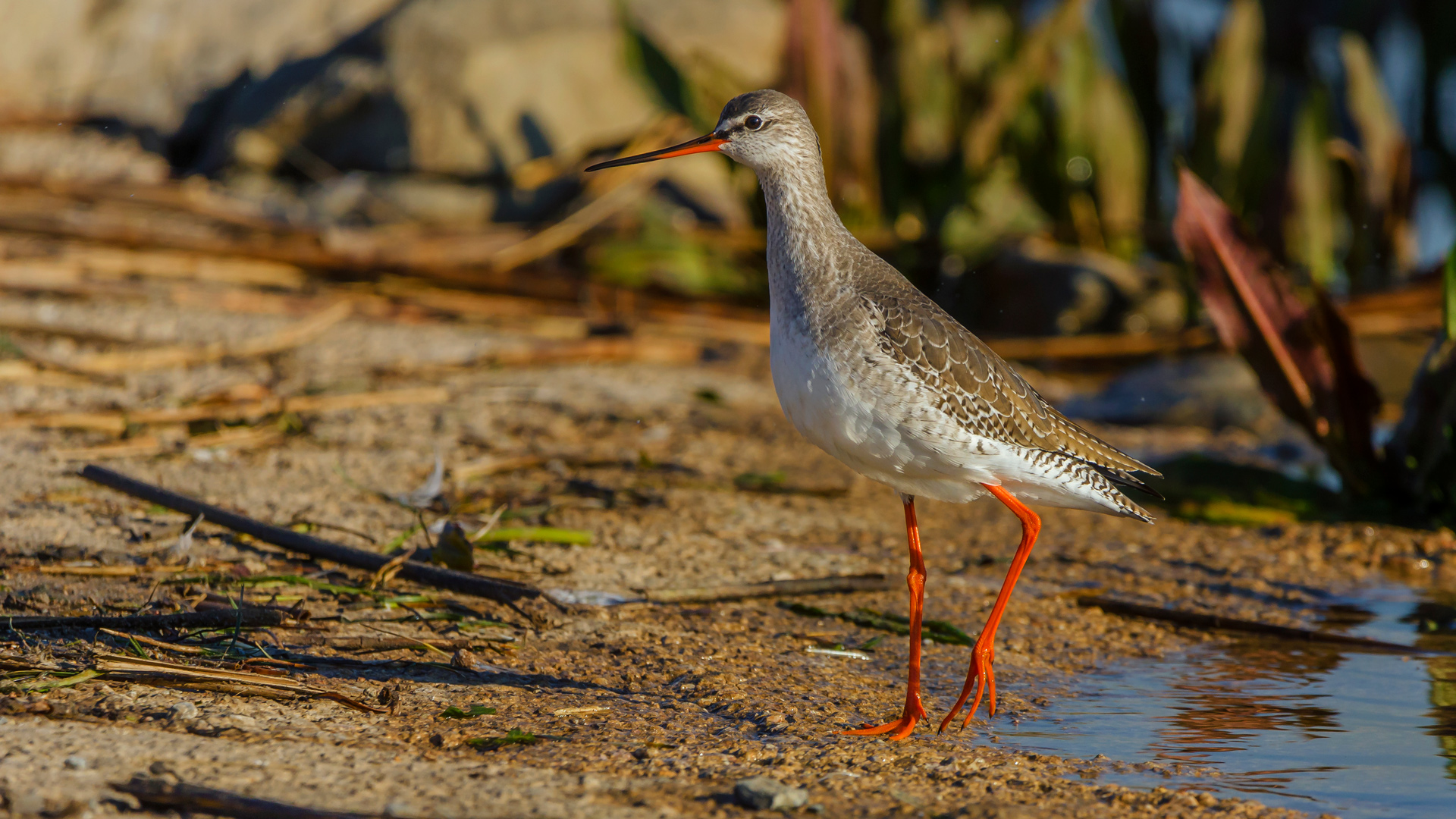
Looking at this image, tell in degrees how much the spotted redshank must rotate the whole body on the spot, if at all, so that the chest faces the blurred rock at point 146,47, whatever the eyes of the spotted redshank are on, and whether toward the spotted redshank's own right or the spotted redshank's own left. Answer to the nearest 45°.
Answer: approximately 45° to the spotted redshank's own right

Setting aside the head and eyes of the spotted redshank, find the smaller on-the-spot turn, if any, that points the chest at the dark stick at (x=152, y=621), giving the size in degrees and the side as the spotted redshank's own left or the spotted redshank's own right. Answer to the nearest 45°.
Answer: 0° — it already faces it

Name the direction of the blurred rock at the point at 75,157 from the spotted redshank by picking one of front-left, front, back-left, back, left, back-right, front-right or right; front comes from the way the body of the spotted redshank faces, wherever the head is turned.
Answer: front-right

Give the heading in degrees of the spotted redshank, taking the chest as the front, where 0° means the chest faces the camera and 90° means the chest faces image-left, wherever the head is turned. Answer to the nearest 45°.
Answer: approximately 90°

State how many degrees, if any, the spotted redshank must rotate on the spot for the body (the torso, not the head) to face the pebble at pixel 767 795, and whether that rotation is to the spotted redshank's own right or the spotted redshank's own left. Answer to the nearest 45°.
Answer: approximately 90° to the spotted redshank's own left

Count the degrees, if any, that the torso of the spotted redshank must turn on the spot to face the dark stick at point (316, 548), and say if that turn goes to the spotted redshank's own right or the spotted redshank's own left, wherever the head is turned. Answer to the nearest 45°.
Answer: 0° — it already faces it

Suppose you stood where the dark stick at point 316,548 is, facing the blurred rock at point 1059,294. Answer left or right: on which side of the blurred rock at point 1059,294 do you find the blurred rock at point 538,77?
left

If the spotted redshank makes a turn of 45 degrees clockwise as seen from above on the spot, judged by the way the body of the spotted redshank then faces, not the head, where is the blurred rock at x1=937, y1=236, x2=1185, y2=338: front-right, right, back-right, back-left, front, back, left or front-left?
front-right
